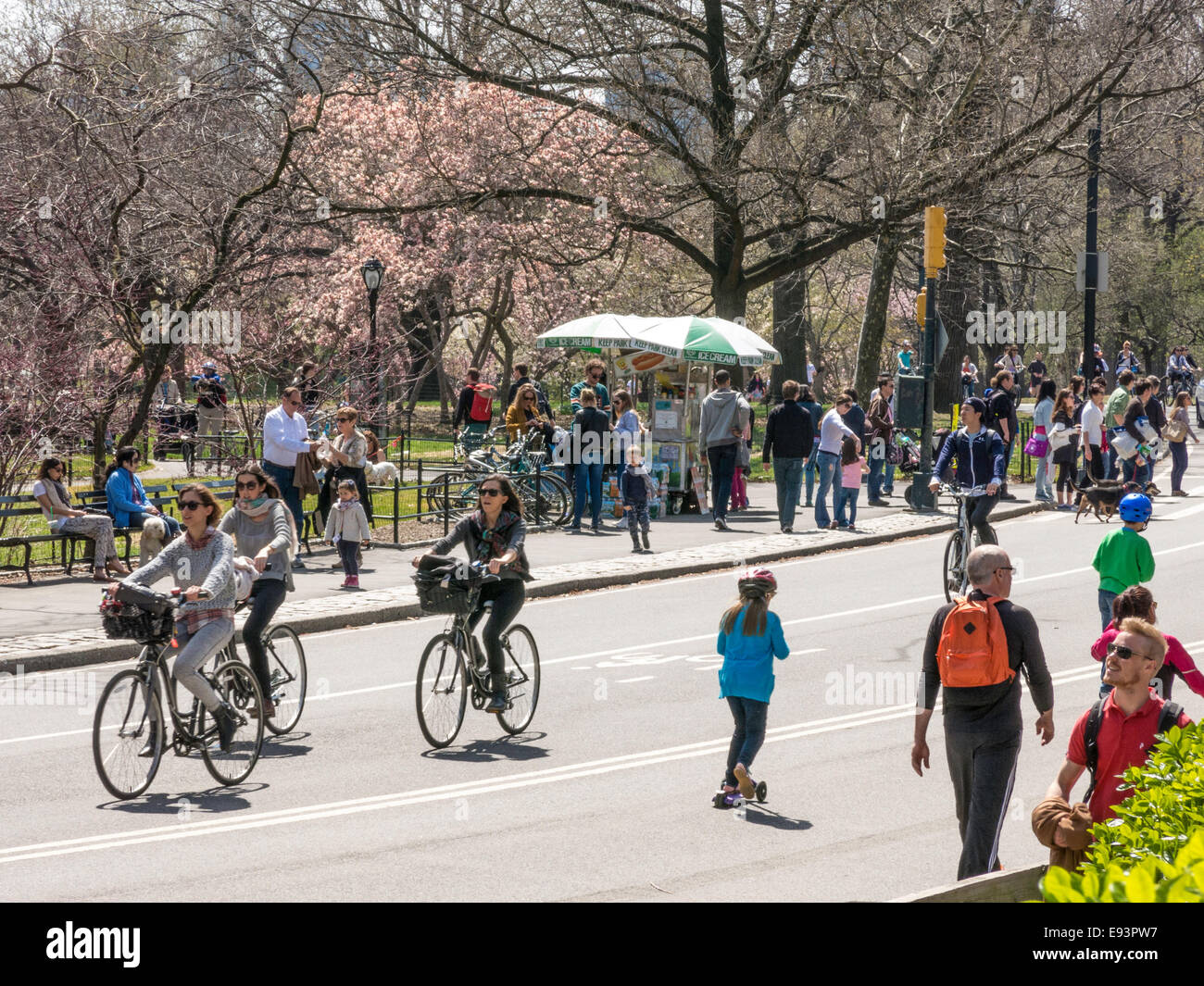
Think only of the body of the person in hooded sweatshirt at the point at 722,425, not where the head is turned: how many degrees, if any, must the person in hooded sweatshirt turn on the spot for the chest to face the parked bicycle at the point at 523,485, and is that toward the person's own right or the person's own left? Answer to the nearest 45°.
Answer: approximately 90° to the person's own left

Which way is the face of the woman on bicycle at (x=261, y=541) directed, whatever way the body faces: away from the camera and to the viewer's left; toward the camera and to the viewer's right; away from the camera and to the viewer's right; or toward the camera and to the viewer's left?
toward the camera and to the viewer's left

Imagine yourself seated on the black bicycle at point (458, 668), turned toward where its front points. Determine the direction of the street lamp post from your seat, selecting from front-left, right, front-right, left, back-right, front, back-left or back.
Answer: back-right

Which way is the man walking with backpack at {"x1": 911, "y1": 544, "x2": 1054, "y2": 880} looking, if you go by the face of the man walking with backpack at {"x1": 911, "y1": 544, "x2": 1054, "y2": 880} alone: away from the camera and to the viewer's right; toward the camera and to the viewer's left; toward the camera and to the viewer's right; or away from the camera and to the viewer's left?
away from the camera and to the viewer's right

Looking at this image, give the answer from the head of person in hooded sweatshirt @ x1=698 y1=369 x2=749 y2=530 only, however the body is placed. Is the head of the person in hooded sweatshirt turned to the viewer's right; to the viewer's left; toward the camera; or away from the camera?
away from the camera

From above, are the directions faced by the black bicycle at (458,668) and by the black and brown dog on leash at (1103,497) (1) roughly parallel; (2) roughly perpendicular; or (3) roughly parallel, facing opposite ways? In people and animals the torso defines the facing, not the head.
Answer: roughly perpendicular

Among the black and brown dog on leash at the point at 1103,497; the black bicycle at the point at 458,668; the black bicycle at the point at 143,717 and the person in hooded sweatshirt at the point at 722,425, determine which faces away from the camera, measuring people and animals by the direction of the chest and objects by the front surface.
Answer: the person in hooded sweatshirt

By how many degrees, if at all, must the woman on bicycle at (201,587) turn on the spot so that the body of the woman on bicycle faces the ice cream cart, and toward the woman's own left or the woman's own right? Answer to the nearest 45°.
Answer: approximately 180°

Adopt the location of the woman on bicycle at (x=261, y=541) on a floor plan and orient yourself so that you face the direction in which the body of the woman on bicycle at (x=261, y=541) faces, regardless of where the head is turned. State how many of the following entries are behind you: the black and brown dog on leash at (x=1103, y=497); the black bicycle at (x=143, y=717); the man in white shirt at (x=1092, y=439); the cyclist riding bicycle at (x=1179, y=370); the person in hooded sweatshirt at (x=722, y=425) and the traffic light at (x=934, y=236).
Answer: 5

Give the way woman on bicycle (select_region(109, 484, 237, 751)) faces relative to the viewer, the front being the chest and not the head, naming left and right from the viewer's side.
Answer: facing the viewer and to the left of the viewer

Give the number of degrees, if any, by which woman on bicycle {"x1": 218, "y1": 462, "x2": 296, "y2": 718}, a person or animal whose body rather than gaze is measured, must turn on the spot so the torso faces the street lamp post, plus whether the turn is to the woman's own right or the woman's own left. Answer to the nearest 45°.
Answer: approximately 135° to the woman's own right

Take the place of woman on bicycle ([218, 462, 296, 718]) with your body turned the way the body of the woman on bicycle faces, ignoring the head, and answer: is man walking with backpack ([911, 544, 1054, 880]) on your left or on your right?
on your left

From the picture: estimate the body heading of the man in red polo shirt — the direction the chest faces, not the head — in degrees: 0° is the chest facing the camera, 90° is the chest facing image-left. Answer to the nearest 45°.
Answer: approximately 45°
